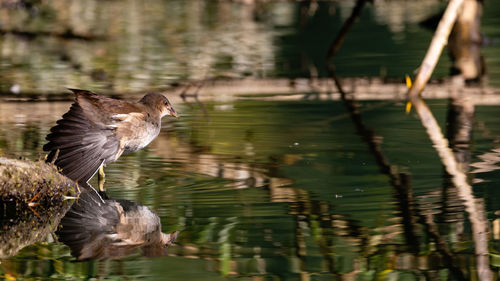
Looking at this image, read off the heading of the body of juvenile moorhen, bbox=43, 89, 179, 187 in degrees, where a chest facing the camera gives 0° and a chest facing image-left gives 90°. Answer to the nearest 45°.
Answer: approximately 270°
